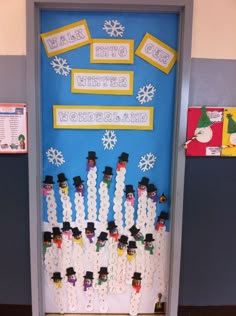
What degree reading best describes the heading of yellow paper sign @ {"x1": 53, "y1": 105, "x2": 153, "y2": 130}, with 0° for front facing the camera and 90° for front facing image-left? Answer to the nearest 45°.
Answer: approximately 0°

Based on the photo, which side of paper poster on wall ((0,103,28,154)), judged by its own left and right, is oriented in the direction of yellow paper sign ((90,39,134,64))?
left

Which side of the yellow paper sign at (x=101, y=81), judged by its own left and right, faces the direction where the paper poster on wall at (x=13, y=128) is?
right

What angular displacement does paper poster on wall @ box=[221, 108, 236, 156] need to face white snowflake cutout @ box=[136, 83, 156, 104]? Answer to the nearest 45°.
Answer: approximately 90° to its right

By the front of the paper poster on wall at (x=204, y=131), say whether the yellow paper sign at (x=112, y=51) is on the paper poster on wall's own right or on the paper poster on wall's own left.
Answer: on the paper poster on wall's own right

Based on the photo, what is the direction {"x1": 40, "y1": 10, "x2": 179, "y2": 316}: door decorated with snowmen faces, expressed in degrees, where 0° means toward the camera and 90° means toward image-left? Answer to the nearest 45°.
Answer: approximately 0°

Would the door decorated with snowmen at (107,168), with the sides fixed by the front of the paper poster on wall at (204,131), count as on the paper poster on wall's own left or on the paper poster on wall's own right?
on the paper poster on wall's own right

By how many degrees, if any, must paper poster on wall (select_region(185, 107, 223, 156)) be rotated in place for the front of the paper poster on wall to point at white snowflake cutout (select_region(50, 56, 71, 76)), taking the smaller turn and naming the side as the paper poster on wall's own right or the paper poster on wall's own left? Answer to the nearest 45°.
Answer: approximately 90° to the paper poster on wall's own right
